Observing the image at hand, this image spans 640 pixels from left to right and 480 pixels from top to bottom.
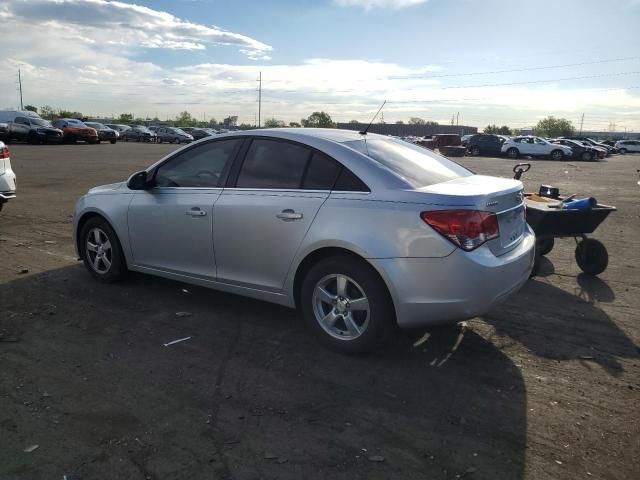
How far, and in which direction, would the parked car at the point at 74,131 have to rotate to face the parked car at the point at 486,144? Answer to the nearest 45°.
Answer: approximately 45° to its left

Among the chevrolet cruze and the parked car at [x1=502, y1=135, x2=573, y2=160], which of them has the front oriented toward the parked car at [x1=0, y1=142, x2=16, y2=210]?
the chevrolet cruze

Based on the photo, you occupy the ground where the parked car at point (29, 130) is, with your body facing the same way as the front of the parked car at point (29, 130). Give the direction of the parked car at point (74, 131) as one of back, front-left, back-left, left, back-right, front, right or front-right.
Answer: left

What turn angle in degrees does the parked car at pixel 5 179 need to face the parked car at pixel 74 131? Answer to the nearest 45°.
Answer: approximately 45° to its right

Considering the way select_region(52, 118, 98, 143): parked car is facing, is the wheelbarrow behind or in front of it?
in front

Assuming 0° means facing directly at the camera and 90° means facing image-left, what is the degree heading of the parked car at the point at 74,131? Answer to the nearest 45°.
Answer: approximately 315°

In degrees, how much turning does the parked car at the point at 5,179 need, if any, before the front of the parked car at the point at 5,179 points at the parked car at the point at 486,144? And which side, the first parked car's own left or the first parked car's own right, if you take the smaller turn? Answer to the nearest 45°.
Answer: approximately 90° to the first parked car's own right

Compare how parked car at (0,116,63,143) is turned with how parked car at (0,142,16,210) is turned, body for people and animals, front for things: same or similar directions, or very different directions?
very different directions
